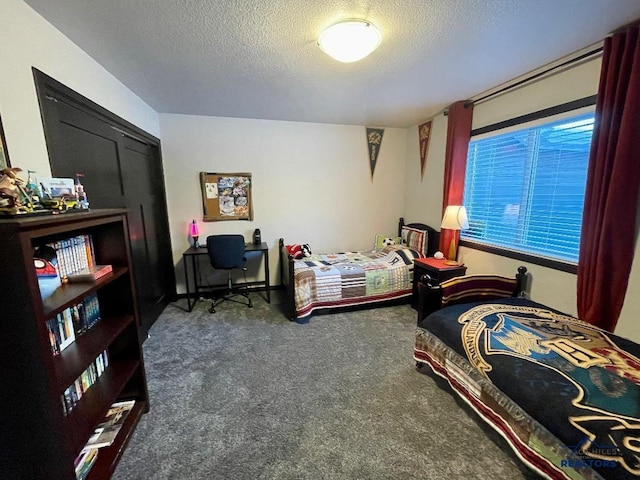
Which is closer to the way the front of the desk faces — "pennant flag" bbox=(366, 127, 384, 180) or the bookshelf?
the bookshelf

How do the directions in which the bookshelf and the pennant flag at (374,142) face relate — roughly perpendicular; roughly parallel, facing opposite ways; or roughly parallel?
roughly perpendicular

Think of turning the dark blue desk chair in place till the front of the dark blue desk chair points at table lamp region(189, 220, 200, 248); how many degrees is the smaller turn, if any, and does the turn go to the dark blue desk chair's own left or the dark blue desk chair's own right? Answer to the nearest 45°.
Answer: approximately 45° to the dark blue desk chair's own left

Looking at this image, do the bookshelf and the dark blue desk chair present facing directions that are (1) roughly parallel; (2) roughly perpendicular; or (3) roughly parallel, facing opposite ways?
roughly perpendicular

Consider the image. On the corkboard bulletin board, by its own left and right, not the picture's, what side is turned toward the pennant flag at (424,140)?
left

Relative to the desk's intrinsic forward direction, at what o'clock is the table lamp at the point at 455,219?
The table lamp is roughly at 10 o'clock from the desk.

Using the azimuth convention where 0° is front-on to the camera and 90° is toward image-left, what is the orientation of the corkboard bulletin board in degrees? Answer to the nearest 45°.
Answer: approximately 0°

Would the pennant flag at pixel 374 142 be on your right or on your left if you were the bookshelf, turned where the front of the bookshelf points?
on your left

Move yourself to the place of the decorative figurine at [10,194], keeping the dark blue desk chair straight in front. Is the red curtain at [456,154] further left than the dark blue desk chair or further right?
right

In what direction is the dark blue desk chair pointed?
away from the camera

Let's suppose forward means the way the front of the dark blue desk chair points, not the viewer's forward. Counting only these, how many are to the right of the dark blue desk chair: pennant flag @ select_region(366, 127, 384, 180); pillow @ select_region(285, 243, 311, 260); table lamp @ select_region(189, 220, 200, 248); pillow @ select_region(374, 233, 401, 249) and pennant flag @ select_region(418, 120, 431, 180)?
4
